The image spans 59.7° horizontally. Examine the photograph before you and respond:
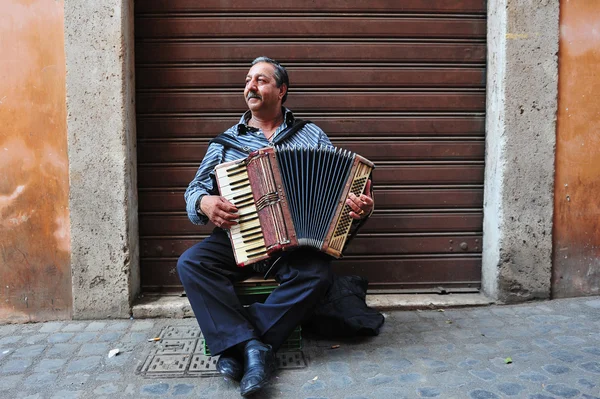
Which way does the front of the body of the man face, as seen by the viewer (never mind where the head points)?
toward the camera

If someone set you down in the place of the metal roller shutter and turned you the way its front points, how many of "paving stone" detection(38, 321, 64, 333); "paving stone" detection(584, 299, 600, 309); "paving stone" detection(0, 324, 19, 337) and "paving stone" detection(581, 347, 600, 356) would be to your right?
2

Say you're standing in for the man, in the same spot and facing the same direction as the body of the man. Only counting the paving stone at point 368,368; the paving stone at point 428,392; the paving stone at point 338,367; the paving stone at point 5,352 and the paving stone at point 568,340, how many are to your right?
1

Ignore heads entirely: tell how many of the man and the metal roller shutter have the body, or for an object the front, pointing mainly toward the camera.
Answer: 2

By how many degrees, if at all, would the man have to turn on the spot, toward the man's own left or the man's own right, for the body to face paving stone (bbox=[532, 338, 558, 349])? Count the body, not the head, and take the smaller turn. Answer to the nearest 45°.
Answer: approximately 90° to the man's own left

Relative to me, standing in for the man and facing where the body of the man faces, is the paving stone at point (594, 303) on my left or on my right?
on my left

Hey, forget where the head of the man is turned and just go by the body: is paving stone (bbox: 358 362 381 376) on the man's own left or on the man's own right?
on the man's own left

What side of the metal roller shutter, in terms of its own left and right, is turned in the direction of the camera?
front

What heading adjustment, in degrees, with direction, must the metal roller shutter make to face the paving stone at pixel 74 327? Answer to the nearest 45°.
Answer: approximately 90° to its right

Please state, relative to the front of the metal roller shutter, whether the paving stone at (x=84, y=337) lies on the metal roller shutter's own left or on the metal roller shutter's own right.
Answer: on the metal roller shutter's own right

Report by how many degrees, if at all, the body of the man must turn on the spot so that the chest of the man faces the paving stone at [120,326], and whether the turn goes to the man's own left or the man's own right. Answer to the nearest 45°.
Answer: approximately 135° to the man's own right

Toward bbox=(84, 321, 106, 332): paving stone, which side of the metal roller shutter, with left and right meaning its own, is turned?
right
